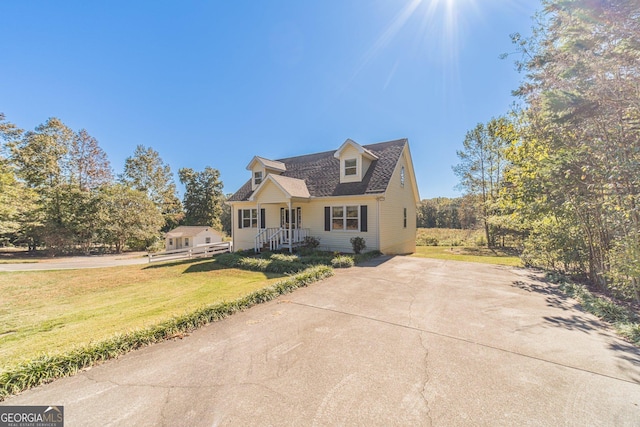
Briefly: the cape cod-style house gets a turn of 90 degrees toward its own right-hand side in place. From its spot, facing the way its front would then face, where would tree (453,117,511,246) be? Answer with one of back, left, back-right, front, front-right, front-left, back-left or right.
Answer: right

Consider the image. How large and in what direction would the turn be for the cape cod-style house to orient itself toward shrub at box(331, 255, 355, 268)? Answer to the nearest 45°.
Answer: approximately 45° to its left

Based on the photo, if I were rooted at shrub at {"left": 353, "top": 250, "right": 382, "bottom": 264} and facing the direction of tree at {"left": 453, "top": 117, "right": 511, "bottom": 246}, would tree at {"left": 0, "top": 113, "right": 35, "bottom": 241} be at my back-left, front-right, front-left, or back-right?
back-left

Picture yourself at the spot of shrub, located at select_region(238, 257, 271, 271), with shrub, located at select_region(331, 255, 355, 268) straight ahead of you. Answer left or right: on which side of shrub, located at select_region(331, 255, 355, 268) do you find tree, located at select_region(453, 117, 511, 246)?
left

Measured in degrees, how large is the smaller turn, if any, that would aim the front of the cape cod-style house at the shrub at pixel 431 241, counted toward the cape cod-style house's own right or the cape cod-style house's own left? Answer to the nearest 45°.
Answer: approximately 180°

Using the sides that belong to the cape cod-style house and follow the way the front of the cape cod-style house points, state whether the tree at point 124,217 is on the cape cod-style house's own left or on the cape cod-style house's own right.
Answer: on the cape cod-style house's own right

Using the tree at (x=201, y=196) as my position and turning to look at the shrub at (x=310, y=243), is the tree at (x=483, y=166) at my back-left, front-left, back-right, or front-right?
front-left

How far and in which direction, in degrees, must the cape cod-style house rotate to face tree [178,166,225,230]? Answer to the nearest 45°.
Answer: approximately 90° to its right

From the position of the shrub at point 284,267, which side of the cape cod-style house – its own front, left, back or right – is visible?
front

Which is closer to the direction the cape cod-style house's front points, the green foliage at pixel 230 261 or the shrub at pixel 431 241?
the green foliage

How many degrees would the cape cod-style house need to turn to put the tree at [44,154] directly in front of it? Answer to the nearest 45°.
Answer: approximately 45° to its right

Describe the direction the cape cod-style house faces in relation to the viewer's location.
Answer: facing the viewer and to the left of the viewer

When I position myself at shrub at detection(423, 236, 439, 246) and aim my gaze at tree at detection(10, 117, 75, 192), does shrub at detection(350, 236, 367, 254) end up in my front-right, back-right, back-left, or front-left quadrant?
front-left

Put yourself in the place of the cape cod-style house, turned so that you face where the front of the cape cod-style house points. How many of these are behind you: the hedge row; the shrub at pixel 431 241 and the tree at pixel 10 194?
1

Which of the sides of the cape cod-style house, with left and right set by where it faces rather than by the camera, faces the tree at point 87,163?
right

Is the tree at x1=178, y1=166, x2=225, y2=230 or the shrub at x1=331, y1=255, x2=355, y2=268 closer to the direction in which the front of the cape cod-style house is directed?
the shrub
